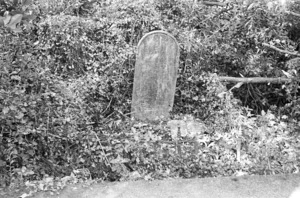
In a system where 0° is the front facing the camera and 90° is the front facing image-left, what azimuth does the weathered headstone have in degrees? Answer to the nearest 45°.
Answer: approximately 0°
